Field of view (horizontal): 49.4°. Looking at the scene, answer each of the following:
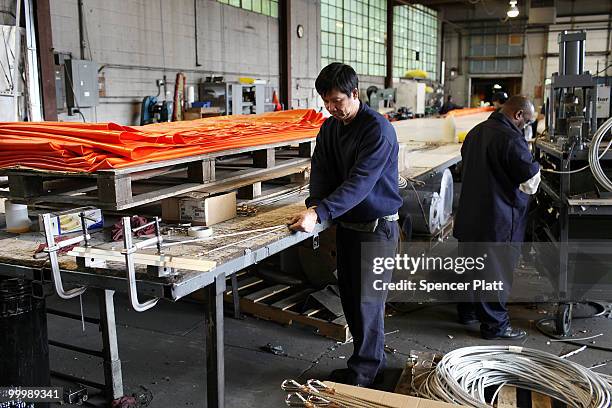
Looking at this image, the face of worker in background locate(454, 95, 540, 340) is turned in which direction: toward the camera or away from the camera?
away from the camera

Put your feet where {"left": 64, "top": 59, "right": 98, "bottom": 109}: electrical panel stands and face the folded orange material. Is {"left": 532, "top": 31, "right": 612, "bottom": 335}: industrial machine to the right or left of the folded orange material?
left

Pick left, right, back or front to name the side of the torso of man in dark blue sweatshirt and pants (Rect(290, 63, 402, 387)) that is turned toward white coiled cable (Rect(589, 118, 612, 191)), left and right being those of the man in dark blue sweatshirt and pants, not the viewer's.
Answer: back

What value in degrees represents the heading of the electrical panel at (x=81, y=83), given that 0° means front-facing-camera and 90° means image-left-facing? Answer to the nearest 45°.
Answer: approximately 315°

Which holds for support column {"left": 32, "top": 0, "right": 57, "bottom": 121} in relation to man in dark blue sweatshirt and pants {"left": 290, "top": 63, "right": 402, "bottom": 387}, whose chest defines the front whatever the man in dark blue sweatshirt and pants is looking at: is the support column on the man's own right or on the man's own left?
on the man's own right

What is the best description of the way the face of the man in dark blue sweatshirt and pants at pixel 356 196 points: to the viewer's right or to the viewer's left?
to the viewer's left

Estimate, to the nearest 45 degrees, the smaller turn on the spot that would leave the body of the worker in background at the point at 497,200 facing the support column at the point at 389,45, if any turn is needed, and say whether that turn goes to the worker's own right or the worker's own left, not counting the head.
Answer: approximately 90° to the worker's own left

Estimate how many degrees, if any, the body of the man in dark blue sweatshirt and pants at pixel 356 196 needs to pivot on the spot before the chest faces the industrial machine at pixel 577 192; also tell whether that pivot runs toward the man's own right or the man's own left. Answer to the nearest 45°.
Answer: approximately 180°

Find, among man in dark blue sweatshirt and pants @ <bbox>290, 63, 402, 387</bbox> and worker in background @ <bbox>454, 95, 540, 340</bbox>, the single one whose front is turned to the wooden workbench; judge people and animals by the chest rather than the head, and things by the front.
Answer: the man in dark blue sweatshirt and pants

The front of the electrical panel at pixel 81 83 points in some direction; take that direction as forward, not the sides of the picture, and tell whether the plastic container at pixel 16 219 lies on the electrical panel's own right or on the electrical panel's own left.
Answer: on the electrical panel's own right

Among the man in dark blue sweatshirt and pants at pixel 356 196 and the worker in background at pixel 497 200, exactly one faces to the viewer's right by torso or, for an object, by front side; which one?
the worker in background

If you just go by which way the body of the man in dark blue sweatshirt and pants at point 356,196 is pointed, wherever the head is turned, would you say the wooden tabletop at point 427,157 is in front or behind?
behind
